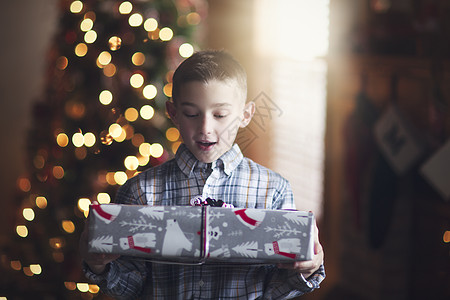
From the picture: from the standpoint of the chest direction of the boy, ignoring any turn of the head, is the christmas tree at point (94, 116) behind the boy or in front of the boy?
behind

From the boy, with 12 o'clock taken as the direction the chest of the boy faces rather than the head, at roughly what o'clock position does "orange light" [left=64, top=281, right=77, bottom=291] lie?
The orange light is roughly at 5 o'clock from the boy.

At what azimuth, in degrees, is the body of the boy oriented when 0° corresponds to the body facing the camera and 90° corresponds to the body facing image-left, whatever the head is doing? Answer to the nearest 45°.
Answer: approximately 0°

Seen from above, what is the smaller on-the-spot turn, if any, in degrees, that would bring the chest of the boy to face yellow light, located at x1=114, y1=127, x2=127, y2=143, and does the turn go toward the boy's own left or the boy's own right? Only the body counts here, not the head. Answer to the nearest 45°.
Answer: approximately 180°

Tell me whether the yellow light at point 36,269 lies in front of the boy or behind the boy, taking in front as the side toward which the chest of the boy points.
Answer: behind

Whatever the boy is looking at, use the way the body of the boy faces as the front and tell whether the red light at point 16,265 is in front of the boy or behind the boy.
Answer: behind

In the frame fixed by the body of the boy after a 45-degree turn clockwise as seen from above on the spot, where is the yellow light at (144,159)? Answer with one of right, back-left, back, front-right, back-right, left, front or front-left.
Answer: back-right

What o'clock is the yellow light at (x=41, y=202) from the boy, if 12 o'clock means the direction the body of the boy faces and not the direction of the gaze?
The yellow light is roughly at 5 o'clock from the boy.
